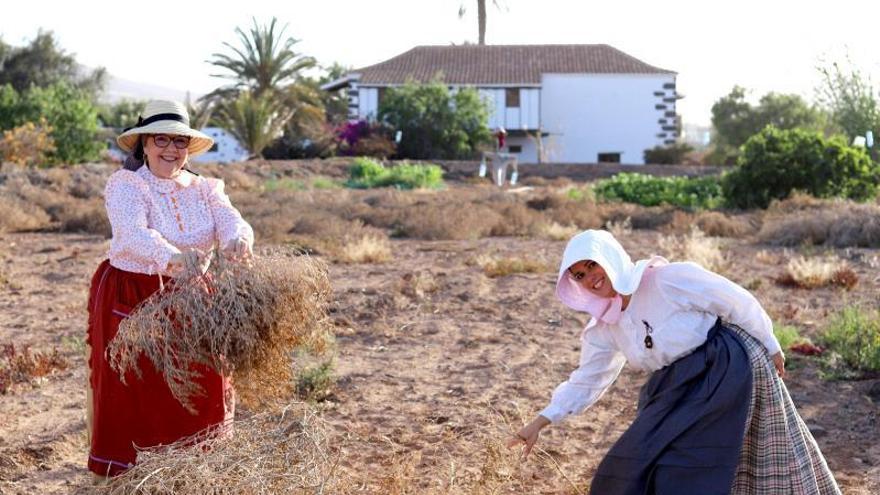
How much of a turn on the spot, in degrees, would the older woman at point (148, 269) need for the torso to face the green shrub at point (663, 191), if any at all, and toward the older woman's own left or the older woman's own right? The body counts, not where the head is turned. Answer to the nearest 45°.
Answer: approximately 90° to the older woman's own left

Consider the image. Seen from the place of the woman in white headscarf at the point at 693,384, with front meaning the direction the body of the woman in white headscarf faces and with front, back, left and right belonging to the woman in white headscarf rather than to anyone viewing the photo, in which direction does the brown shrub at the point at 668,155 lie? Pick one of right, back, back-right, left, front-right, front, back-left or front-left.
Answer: back-right

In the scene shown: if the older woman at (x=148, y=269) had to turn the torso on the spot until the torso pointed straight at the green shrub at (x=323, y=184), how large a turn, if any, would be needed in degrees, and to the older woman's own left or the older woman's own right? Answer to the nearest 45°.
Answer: approximately 135° to the older woman's own left

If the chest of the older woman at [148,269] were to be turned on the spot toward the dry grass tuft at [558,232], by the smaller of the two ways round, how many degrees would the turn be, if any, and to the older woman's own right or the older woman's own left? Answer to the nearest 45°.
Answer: approximately 90° to the older woman's own left

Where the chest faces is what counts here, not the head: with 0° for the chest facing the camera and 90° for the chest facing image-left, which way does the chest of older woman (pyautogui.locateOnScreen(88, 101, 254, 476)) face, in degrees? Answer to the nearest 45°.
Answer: approximately 315°

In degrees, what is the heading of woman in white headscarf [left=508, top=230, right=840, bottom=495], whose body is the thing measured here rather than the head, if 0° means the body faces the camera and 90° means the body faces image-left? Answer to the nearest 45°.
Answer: approximately 45°

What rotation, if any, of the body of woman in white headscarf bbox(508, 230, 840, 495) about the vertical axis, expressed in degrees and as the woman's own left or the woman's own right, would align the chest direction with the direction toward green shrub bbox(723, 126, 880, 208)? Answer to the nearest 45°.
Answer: approximately 135° to the woman's own right

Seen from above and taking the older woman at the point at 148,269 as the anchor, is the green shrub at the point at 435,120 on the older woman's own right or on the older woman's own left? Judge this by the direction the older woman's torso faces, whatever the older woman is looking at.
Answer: on the older woman's own left

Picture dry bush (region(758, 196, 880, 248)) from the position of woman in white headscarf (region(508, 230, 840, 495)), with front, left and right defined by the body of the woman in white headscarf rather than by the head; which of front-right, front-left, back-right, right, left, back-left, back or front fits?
back-right

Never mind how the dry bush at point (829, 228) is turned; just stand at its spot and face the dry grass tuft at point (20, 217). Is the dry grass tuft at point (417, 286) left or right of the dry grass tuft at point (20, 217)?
left

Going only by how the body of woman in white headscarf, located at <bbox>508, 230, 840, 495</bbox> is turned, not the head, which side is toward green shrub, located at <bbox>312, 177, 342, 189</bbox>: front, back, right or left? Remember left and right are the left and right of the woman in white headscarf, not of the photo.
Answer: right

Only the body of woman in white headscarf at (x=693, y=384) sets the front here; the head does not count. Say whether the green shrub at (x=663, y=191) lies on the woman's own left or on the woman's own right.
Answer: on the woman's own right
